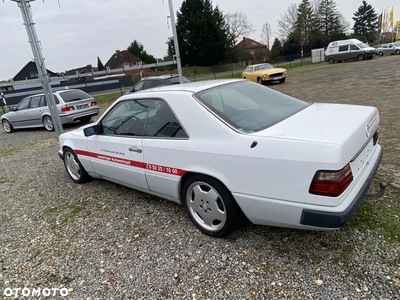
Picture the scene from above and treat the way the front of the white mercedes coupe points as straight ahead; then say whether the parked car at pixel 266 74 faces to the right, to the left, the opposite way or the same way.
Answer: the opposite way

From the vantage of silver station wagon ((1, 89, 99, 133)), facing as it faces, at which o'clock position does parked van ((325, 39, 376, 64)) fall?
The parked van is roughly at 4 o'clock from the silver station wagon.

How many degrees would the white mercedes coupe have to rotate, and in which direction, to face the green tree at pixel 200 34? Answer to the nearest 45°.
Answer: approximately 45° to its right

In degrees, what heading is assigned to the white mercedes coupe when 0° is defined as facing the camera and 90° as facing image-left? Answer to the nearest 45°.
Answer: approximately 135°

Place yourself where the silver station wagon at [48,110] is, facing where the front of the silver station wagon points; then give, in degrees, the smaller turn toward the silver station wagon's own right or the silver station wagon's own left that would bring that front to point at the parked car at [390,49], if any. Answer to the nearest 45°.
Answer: approximately 135° to the silver station wagon's own right

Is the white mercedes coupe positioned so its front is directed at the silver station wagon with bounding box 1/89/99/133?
yes

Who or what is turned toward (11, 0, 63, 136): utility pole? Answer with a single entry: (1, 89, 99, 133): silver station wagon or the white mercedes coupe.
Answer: the white mercedes coupe

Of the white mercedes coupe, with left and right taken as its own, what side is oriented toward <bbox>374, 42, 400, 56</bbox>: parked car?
right

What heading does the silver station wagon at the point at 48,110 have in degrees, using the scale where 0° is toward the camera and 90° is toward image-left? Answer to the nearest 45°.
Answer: approximately 135°

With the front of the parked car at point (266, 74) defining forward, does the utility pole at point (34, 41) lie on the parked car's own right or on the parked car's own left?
on the parked car's own right

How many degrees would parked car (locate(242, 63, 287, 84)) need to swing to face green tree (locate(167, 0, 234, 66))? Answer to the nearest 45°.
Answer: approximately 135° to its left

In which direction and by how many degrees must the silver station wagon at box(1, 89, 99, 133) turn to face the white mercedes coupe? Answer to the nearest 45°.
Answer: approximately 135° to its left
